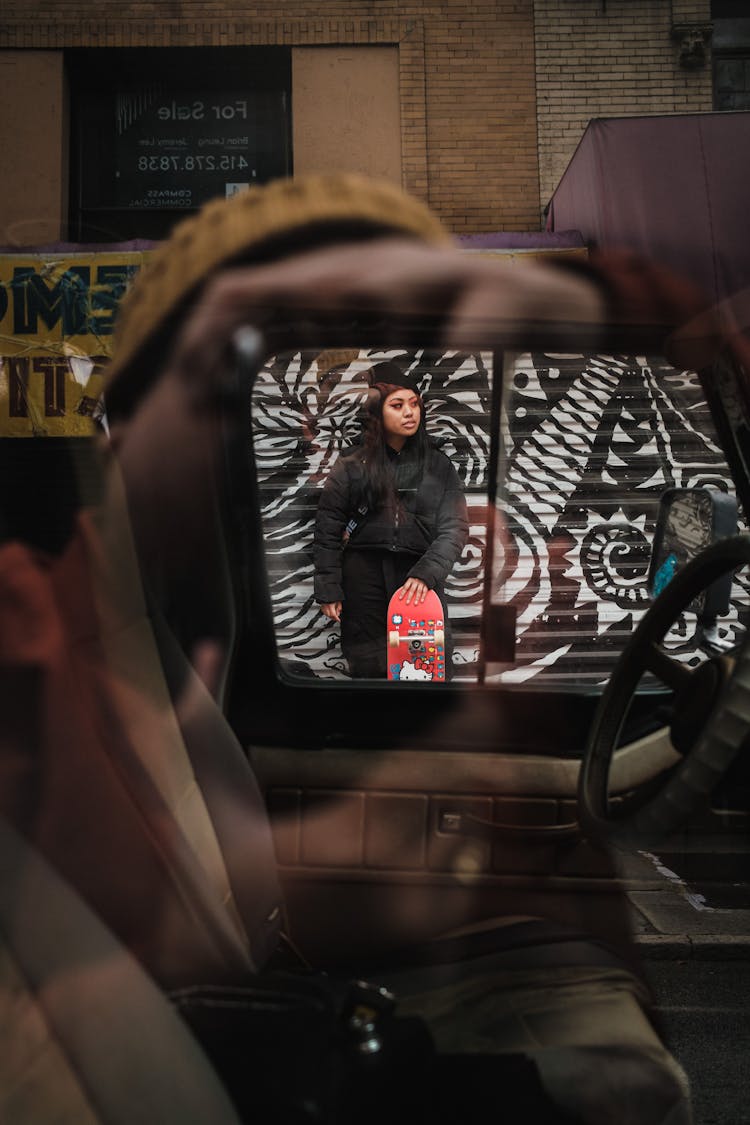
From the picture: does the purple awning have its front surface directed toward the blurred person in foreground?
yes

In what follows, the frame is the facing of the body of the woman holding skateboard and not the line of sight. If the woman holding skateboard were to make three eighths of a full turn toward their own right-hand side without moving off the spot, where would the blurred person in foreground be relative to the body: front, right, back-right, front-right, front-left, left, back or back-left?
back-left

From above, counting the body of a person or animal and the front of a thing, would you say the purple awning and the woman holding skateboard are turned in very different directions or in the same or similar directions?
same or similar directions

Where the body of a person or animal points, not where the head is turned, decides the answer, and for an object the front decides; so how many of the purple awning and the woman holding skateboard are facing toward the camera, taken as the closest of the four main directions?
2

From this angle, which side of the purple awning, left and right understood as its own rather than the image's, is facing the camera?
front

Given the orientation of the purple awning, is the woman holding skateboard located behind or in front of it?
in front

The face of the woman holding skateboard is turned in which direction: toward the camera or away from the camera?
toward the camera

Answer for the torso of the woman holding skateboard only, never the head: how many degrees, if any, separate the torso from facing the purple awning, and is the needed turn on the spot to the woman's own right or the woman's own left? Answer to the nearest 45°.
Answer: approximately 135° to the woman's own left

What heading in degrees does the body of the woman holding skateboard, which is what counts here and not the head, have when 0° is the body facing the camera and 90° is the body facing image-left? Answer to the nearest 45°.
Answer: approximately 0°
